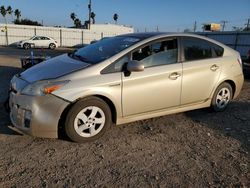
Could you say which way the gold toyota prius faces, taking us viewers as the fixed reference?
facing the viewer and to the left of the viewer

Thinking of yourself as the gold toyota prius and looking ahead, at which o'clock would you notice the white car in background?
The white car in background is roughly at 4 o'clock from the gold toyota prius.

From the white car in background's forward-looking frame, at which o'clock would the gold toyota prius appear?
The gold toyota prius is roughly at 9 o'clock from the white car in background.

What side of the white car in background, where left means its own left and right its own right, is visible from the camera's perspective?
left

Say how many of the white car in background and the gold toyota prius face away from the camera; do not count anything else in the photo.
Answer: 0
